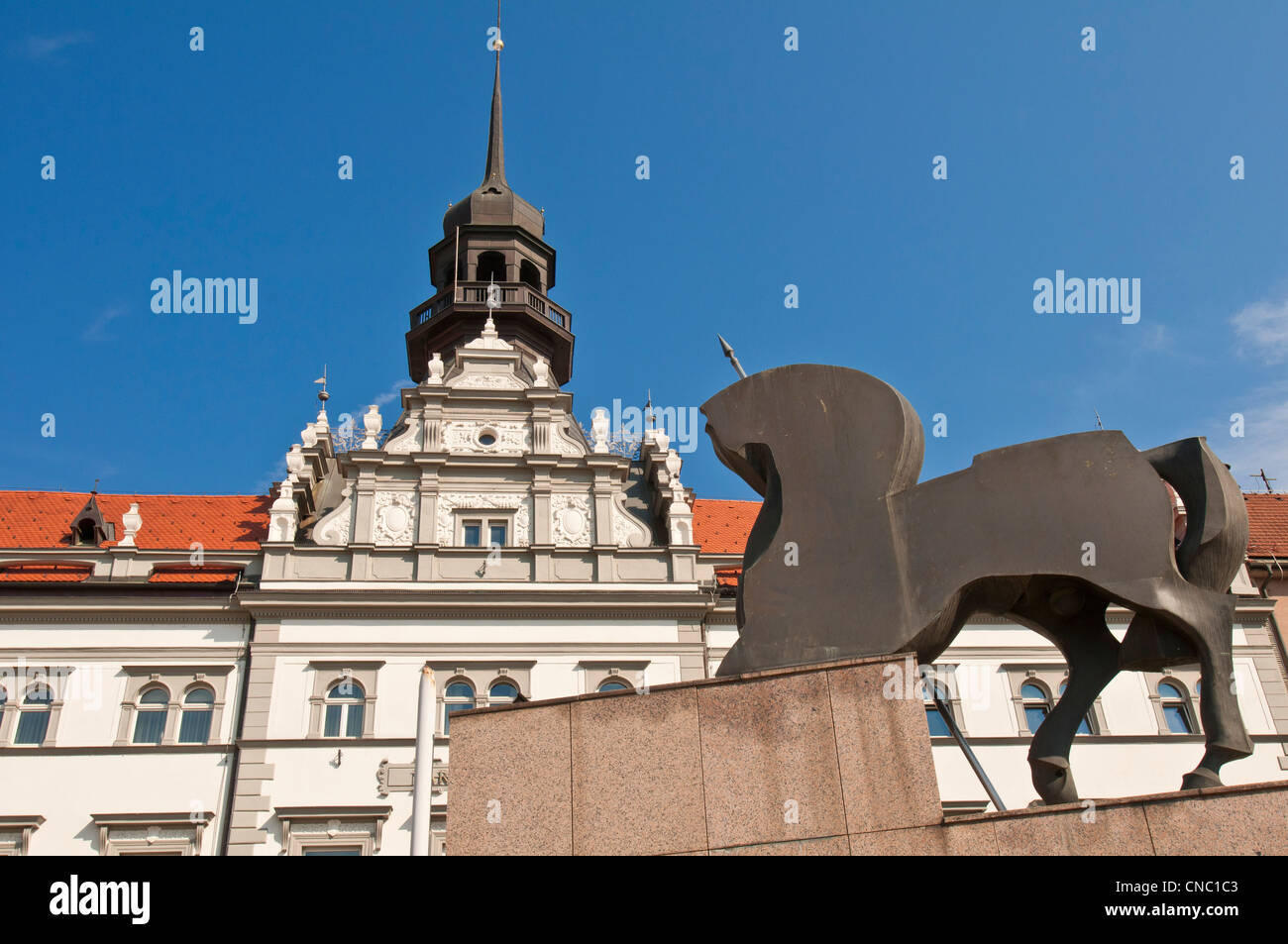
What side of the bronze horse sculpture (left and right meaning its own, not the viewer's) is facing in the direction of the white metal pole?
front

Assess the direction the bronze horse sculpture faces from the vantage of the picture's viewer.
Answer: facing to the left of the viewer
